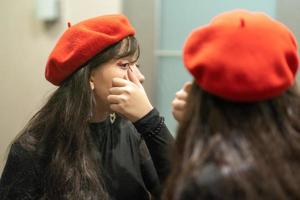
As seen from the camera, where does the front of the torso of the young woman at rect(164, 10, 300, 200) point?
away from the camera

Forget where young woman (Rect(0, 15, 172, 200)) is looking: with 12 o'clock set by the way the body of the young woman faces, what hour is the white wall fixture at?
The white wall fixture is roughly at 7 o'clock from the young woman.

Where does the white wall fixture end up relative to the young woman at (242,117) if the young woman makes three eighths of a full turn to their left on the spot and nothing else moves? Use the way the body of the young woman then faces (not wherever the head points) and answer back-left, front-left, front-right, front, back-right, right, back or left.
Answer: right

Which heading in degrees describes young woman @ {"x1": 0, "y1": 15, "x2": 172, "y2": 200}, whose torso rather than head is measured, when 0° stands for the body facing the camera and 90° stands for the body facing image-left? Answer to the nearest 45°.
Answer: approximately 315°

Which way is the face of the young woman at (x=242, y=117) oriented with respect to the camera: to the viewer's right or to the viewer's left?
to the viewer's left
